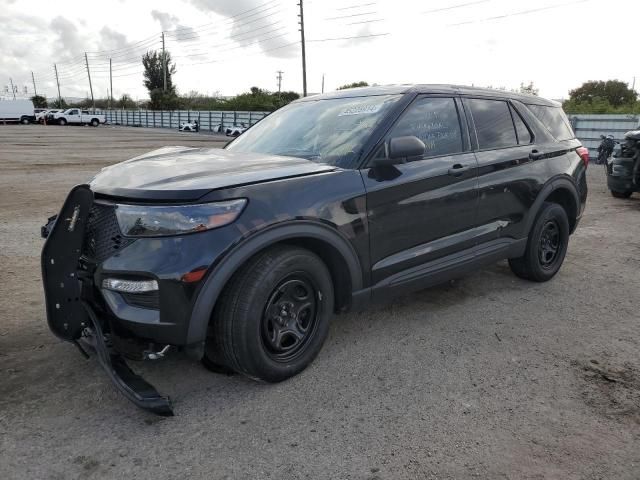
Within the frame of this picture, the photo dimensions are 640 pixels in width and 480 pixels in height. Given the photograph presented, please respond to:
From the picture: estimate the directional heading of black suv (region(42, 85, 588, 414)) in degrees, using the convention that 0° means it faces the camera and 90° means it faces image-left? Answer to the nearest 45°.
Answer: approximately 45°

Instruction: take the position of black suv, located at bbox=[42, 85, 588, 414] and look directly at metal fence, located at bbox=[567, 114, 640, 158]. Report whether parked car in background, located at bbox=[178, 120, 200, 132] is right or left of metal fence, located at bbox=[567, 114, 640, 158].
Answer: left

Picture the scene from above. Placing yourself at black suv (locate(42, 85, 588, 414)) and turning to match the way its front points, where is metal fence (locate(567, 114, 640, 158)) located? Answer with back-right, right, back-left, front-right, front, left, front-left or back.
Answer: back

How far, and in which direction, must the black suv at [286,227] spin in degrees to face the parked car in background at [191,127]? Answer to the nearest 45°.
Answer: approximately 135° to its right

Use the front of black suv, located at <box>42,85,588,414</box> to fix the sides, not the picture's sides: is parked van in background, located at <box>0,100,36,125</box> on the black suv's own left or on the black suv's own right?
on the black suv's own right

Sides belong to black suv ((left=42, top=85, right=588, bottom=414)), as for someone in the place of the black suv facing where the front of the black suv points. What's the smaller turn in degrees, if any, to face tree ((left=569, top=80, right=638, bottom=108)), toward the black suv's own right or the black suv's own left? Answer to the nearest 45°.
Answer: approximately 180°
